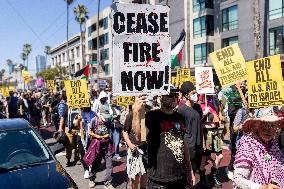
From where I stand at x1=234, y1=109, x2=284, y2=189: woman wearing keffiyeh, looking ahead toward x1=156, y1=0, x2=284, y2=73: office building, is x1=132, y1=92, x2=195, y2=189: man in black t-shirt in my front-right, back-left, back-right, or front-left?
front-left

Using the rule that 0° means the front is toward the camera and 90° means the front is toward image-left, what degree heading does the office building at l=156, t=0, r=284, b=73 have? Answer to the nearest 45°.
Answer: approximately 45°

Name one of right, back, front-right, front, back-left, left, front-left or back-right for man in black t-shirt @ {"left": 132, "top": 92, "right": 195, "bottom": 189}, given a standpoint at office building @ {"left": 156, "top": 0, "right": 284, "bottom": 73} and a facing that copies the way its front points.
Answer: front-left

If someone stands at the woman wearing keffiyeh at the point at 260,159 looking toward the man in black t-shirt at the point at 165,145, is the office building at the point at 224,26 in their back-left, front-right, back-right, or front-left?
front-right

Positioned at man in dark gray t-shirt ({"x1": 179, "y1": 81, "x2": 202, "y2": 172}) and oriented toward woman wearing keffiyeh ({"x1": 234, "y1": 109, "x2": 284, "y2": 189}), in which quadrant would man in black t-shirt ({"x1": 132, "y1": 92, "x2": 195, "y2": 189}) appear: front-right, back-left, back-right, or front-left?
front-right

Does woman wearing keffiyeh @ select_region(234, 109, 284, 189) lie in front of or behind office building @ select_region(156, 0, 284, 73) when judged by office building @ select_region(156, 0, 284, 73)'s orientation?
in front

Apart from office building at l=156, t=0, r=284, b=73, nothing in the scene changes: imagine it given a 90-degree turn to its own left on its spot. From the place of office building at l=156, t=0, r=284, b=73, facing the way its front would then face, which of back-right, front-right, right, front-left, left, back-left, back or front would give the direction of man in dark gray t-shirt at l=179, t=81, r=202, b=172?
front-right
